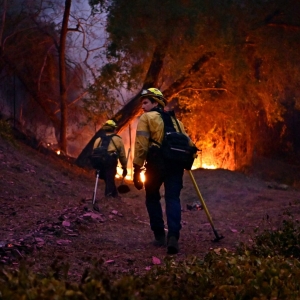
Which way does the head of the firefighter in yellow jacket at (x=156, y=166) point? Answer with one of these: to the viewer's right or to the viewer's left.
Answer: to the viewer's left

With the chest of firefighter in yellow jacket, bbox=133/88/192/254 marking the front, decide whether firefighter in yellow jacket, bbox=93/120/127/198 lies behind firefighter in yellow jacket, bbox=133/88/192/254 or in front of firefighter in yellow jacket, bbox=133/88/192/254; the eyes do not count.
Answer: in front

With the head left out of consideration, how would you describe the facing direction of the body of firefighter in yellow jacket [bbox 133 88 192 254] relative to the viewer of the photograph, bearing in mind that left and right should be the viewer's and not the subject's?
facing away from the viewer and to the left of the viewer
